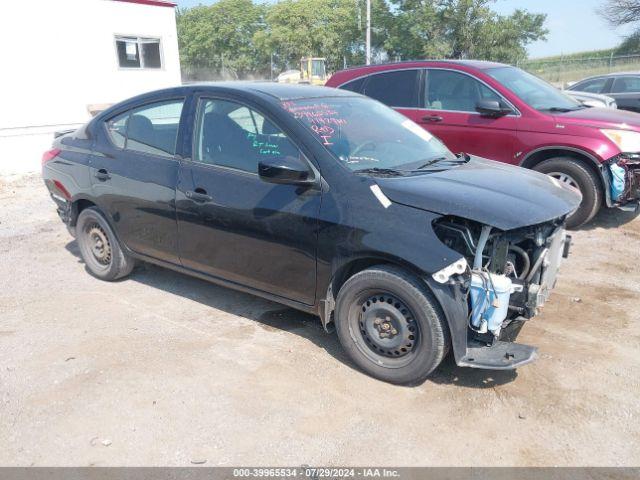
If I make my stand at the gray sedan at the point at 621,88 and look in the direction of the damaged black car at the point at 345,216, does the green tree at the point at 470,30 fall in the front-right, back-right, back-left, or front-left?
back-right

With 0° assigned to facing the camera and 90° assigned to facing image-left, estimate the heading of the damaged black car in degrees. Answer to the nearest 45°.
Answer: approximately 315°

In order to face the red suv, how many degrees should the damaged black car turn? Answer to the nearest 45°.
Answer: approximately 90° to its left

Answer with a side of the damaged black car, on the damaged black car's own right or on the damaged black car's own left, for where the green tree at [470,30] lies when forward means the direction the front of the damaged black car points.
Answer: on the damaged black car's own left

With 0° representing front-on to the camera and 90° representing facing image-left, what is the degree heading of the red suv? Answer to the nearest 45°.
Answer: approximately 315°

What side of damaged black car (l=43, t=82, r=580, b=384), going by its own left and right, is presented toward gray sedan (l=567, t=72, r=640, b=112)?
left

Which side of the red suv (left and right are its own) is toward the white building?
back

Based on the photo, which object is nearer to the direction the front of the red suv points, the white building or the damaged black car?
the damaged black car
